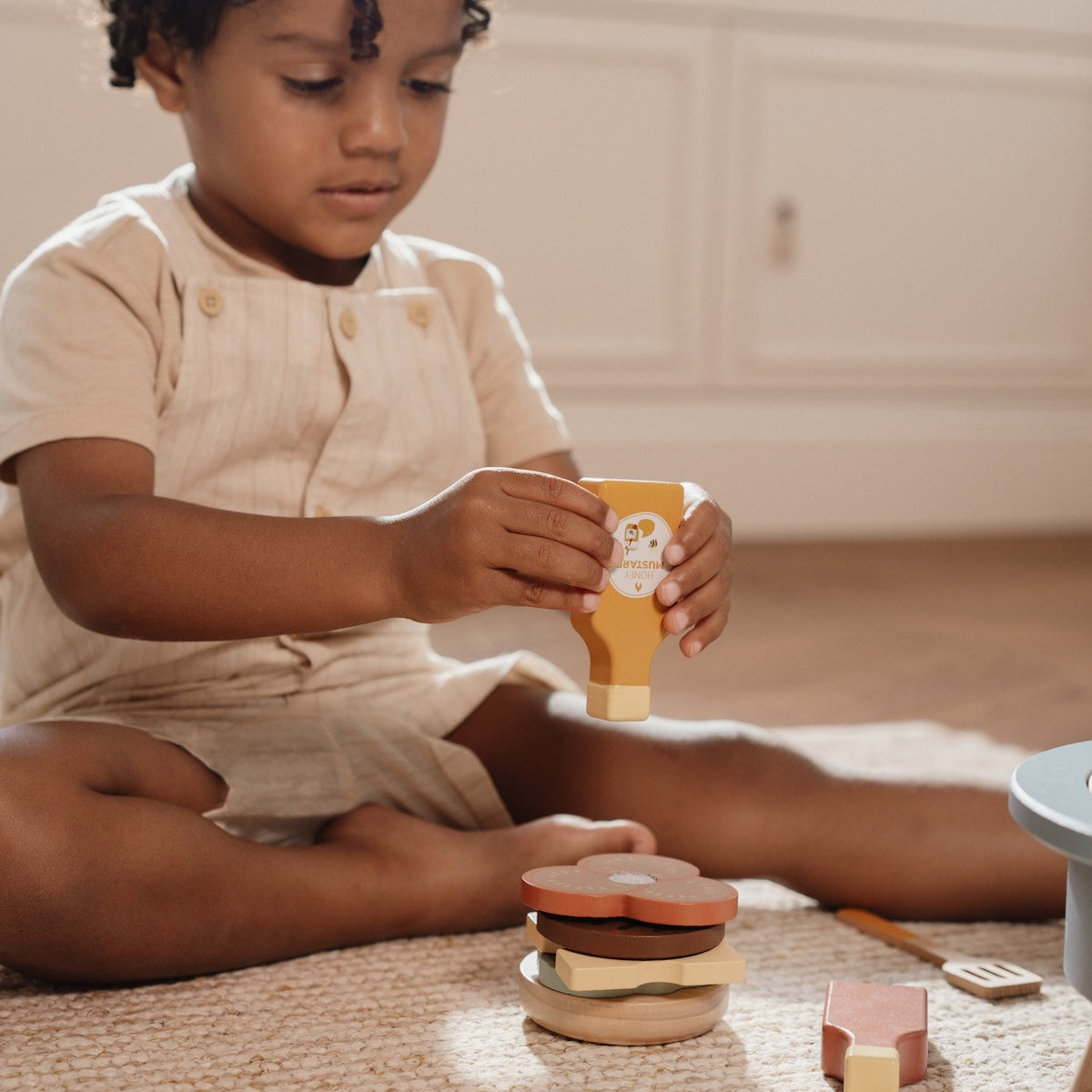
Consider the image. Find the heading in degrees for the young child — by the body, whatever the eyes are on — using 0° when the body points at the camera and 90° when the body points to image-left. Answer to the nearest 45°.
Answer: approximately 315°

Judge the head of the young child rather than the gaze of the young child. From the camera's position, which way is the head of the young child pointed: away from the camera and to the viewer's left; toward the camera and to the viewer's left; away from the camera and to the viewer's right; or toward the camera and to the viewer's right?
toward the camera and to the viewer's right
